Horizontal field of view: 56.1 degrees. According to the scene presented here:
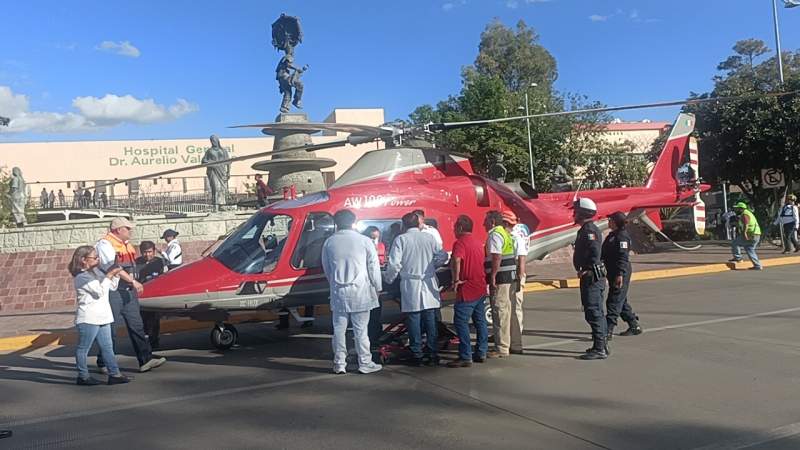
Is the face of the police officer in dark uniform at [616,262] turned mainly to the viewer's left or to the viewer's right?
to the viewer's left

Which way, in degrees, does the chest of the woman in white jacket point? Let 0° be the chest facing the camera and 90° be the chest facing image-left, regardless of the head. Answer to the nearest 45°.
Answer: approximately 270°

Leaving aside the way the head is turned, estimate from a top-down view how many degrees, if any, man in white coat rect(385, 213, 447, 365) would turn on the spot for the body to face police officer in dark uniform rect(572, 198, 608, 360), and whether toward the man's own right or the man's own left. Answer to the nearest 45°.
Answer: approximately 90° to the man's own right

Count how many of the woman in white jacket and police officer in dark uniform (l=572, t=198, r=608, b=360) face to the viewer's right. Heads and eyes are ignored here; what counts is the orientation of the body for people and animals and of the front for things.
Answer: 1

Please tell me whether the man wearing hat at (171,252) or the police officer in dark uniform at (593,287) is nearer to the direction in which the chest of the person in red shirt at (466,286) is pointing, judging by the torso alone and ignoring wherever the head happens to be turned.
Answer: the man wearing hat

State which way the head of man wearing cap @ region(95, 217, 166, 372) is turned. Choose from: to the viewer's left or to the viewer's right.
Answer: to the viewer's right

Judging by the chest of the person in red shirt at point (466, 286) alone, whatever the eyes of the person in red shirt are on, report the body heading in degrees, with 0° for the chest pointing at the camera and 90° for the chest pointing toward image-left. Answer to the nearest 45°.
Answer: approximately 135°

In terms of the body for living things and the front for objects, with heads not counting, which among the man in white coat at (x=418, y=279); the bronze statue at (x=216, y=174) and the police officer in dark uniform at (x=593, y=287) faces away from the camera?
the man in white coat

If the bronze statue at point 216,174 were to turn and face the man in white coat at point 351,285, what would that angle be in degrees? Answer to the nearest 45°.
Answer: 0° — it already faces them

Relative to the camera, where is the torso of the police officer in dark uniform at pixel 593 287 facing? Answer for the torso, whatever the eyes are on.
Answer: to the viewer's left

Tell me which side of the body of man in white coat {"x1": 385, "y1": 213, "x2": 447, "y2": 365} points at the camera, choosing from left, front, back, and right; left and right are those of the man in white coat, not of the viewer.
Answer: back

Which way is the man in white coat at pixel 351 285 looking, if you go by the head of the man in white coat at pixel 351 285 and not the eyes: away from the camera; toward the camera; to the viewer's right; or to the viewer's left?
away from the camera

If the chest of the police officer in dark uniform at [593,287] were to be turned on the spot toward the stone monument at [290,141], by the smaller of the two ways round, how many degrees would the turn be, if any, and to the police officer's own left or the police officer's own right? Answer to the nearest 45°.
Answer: approximately 45° to the police officer's own right

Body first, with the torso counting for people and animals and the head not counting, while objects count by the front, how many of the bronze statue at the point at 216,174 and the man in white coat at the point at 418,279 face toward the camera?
1
